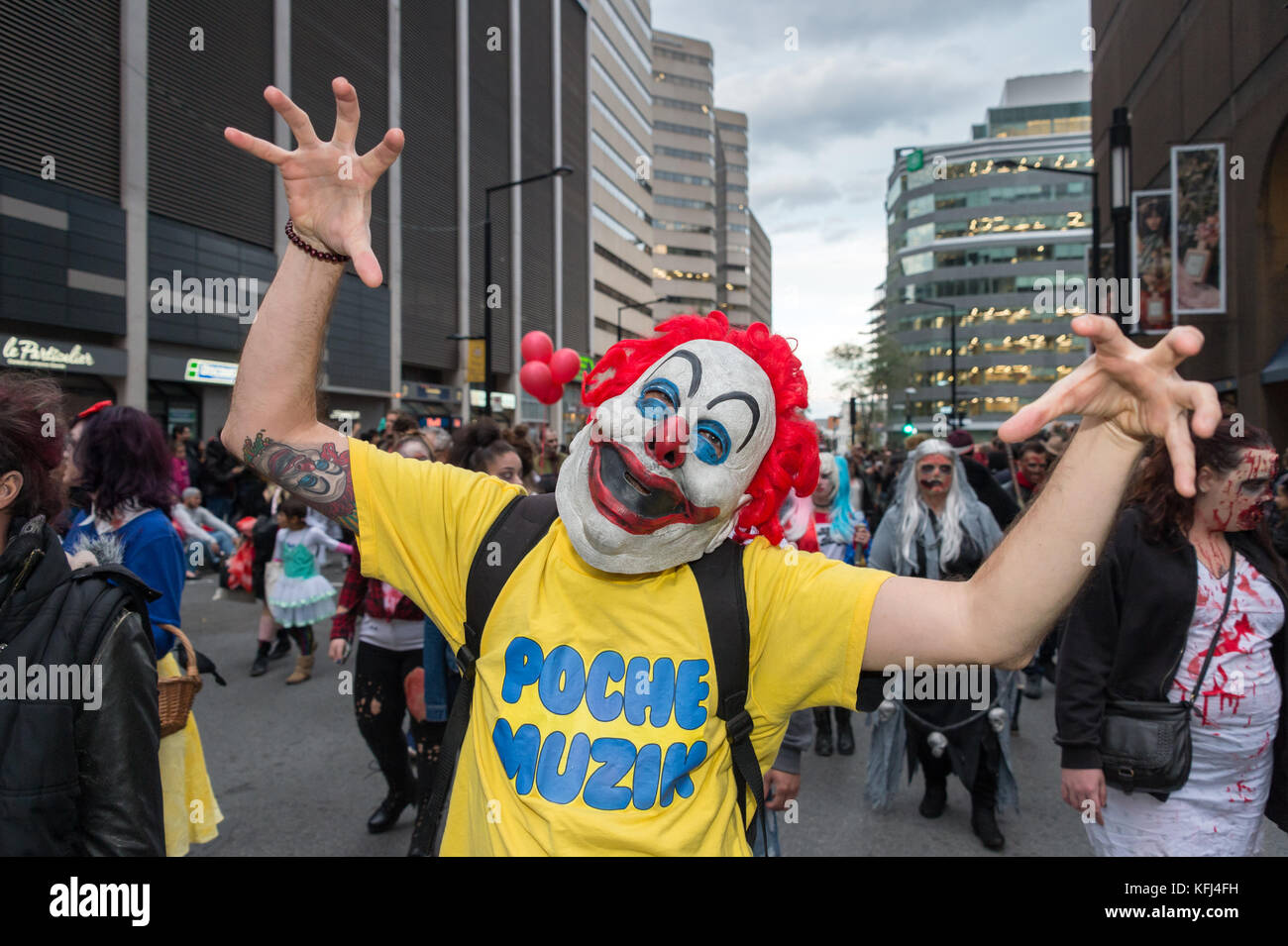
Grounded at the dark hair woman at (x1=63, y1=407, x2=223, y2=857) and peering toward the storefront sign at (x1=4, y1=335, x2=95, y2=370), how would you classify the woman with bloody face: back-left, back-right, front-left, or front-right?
back-right

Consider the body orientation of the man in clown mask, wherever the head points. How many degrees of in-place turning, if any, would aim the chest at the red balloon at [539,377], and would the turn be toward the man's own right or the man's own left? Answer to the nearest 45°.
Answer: approximately 180°

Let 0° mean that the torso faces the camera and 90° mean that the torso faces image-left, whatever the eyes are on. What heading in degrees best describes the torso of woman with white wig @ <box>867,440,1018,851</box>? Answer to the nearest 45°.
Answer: approximately 0°

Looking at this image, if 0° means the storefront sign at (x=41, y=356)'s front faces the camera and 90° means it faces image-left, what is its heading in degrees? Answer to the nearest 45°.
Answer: approximately 315°

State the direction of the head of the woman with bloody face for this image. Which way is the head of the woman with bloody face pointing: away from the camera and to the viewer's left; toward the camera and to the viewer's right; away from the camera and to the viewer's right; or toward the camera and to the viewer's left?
toward the camera and to the viewer's right
